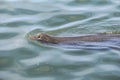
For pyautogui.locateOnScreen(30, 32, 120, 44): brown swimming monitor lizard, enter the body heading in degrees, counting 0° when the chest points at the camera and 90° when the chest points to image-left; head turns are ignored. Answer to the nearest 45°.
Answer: approximately 90°
